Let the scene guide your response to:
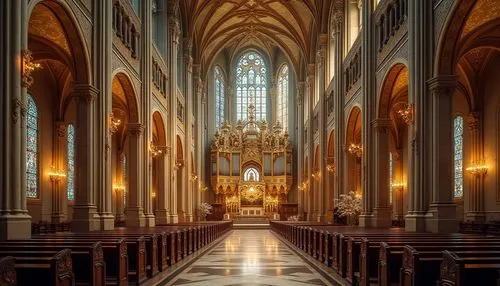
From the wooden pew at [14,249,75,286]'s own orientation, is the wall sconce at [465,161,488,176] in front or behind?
in front

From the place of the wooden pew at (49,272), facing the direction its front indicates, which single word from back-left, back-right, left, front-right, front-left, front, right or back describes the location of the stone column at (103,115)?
front-left

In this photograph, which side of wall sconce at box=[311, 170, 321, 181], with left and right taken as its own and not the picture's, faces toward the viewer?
left

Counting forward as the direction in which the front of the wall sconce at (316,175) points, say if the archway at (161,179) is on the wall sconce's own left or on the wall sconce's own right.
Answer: on the wall sconce's own left

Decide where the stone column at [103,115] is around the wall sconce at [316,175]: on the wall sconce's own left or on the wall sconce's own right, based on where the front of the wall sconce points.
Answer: on the wall sconce's own left

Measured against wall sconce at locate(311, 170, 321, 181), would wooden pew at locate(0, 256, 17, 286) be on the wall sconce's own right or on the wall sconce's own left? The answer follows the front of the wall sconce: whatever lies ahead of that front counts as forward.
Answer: on the wall sconce's own left

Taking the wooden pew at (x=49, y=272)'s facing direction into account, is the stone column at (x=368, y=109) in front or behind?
in front

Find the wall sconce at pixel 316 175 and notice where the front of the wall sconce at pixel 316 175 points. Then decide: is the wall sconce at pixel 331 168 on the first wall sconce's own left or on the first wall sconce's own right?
on the first wall sconce's own left

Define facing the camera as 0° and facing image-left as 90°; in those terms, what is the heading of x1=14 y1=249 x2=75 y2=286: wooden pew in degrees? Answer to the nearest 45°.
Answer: approximately 225°

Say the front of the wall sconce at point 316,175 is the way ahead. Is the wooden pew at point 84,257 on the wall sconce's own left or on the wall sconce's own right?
on the wall sconce's own left

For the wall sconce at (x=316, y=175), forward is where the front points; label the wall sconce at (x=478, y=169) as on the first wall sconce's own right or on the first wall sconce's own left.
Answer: on the first wall sconce's own left

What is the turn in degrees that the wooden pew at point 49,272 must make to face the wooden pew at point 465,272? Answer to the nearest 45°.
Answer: approximately 90° to its right

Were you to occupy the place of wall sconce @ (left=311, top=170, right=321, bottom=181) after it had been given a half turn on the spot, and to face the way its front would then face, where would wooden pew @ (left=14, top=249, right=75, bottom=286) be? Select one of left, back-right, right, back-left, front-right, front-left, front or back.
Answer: right

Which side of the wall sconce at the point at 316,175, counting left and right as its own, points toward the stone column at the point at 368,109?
left
